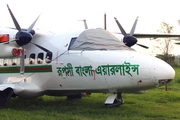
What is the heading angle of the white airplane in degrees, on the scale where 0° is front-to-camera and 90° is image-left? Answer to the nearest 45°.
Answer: approximately 315°
